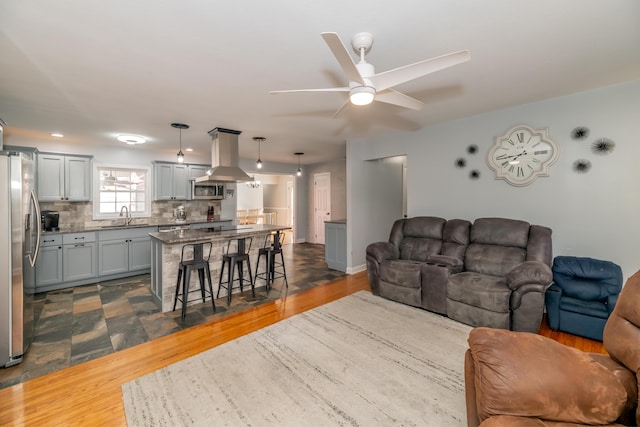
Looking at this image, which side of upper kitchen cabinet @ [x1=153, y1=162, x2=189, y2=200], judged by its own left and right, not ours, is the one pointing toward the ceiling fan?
front

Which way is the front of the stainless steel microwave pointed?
toward the camera

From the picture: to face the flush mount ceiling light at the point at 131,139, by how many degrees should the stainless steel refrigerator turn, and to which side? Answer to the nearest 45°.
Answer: approximately 45° to its left

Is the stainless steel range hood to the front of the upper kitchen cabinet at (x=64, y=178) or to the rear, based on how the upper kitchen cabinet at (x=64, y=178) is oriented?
to the front

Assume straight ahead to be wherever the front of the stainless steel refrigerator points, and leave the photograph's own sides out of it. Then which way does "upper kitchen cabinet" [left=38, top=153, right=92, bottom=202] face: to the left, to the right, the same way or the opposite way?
to the right

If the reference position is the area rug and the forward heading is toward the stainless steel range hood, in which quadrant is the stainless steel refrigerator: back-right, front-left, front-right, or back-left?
front-left

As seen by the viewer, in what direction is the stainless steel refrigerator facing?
to the viewer's right

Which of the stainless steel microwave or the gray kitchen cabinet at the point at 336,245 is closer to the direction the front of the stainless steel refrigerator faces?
the gray kitchen cabinet

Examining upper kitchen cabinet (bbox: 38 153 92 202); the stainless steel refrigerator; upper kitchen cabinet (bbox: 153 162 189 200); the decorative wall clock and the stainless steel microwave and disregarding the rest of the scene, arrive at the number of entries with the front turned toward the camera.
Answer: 4

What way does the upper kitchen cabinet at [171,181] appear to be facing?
toward the camera

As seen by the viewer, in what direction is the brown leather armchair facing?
to the viewer's left

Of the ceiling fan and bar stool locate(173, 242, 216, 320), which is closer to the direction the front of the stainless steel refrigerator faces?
the bar stool

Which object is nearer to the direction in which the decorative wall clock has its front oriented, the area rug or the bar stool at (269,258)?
the area rug
